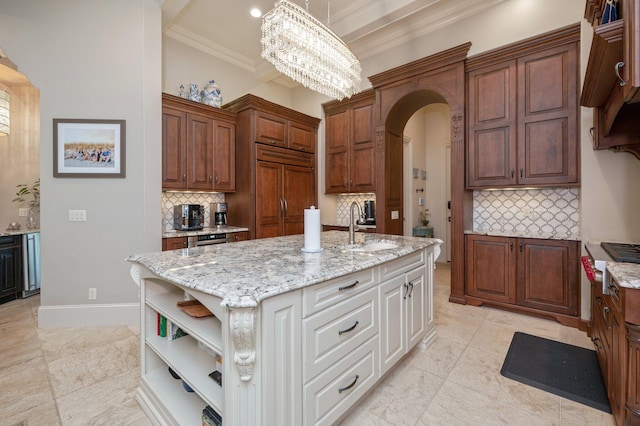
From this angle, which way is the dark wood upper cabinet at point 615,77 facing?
to the viewer's left

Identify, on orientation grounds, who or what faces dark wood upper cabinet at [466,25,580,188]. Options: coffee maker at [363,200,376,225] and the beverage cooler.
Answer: the beverage cooler

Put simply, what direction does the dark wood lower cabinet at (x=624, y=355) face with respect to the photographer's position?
facing to the left of the viewer

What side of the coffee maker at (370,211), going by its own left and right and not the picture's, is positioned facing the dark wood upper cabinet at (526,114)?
left

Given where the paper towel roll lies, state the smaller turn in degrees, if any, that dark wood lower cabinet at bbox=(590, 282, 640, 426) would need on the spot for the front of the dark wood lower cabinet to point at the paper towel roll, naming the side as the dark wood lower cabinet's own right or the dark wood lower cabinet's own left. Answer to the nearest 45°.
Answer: approximately 45° to the dark wood lower cabinet's own left

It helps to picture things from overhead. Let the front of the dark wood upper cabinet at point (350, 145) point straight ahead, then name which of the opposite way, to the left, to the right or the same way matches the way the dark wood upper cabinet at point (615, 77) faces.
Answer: to the right

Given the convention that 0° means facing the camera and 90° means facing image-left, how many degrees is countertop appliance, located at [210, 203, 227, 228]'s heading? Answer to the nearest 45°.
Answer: approximately 315°

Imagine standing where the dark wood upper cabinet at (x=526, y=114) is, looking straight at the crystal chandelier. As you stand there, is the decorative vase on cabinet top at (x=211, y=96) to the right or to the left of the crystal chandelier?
right
